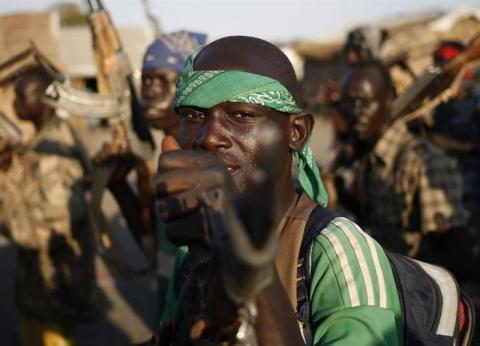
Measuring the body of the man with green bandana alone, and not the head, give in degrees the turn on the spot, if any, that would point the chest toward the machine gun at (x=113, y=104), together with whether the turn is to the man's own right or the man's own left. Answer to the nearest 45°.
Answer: approximately 90° to the man's own right

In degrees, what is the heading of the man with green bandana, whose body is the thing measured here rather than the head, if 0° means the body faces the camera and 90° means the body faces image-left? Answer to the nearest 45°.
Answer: approximately 45°

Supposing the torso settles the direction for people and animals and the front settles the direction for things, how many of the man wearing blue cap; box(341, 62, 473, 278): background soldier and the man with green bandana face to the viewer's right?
0

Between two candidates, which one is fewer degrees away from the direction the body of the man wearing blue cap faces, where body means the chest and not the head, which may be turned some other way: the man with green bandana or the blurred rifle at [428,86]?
the man with green bandana

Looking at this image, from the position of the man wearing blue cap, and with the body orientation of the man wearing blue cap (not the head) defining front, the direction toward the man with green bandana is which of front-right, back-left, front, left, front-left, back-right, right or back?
front-left

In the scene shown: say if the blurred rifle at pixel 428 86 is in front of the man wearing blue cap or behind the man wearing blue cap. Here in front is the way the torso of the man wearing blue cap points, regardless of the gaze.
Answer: behind

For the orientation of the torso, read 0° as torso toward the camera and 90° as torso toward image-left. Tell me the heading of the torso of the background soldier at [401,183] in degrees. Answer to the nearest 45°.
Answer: approximately 45°

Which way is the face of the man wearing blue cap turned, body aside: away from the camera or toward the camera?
toward the camera

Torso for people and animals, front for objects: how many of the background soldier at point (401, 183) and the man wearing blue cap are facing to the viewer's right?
0

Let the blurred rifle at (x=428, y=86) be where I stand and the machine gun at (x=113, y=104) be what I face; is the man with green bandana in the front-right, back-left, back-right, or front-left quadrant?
front-left

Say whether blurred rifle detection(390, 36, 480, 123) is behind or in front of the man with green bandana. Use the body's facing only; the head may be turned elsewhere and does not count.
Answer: behind

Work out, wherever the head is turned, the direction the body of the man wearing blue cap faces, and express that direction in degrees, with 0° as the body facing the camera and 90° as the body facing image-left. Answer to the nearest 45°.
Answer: approximately 45°

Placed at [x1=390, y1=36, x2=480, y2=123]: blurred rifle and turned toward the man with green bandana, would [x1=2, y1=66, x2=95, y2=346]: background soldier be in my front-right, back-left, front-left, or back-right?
front-right

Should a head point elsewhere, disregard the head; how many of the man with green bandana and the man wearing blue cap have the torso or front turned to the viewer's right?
0
